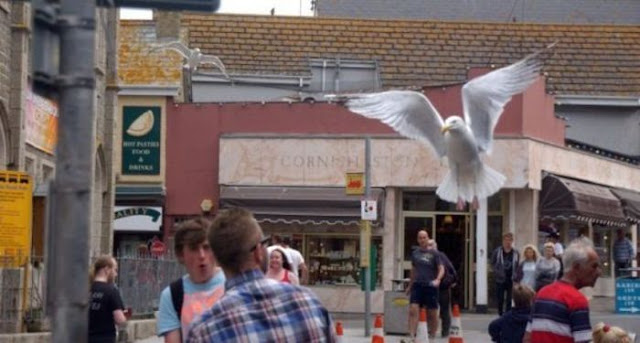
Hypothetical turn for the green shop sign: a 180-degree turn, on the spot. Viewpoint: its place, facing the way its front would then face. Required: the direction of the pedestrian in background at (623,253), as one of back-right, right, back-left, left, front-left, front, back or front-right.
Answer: right

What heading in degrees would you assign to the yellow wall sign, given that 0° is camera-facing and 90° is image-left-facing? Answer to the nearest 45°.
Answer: approximately 0°

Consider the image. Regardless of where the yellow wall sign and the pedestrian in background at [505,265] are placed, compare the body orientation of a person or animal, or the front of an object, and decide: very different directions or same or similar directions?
same or similar directions

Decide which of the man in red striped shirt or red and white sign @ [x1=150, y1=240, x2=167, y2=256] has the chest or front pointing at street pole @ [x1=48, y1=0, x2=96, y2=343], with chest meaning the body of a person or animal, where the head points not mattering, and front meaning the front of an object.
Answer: the red and white sign

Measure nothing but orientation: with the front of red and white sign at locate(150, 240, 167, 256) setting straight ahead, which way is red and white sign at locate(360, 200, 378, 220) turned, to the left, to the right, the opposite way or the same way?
the same way

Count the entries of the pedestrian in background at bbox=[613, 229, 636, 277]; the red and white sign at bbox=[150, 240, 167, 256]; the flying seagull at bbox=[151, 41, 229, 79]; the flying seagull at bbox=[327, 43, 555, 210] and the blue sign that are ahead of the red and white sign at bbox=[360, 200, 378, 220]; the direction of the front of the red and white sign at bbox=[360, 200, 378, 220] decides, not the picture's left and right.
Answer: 1

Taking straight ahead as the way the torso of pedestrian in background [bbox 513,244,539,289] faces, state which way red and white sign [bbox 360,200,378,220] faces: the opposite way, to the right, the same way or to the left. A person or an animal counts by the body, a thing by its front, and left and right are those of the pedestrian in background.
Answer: the same way

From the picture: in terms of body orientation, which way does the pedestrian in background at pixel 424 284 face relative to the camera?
toward the camera

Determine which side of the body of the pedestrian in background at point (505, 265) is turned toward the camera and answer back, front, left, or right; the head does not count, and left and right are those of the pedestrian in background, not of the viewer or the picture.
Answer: front

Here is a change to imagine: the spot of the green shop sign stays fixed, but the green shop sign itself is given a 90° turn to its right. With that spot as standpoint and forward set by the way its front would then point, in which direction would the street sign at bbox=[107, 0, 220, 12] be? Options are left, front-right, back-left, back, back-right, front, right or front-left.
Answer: left

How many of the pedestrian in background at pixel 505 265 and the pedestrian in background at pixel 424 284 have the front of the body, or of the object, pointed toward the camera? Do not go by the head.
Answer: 2

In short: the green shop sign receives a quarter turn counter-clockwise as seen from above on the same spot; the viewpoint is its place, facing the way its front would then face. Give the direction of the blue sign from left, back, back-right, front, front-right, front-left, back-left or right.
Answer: front-right

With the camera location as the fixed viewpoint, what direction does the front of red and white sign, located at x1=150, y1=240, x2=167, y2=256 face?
facing the viewer

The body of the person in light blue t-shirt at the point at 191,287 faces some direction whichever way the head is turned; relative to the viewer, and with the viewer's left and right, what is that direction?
facing the viewer and to the right of the viewer
